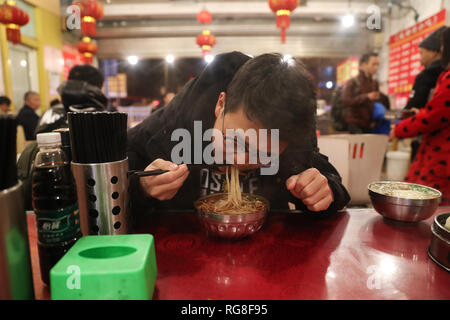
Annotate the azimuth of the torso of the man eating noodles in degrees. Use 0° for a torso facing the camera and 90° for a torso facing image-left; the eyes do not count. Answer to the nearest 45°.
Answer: approximately 0°

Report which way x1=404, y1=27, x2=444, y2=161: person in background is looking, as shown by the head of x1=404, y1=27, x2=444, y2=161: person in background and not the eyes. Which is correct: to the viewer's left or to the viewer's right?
to the viewer's left

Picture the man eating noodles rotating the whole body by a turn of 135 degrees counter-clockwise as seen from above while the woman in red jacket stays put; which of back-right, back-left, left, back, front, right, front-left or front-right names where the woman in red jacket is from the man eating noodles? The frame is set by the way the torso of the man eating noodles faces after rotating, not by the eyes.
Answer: front

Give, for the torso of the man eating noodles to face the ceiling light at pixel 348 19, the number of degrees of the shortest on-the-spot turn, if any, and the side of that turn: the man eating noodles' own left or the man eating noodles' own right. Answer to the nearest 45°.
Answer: approximately 180°

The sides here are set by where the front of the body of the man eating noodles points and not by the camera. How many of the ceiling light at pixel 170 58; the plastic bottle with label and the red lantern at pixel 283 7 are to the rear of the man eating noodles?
2

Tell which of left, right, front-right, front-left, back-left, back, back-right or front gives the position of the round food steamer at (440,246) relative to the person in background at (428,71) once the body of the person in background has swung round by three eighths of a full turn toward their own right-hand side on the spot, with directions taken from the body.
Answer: back-right

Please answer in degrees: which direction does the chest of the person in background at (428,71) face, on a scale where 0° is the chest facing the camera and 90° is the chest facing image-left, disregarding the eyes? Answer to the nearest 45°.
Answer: approximately 90°
